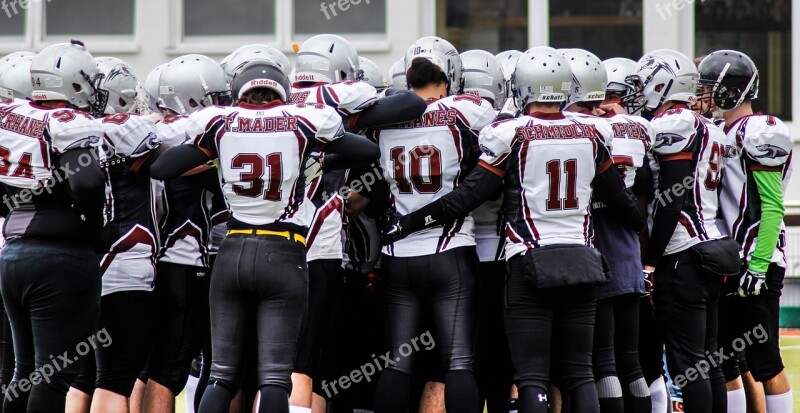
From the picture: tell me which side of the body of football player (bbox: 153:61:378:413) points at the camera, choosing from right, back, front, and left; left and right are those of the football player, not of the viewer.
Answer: back

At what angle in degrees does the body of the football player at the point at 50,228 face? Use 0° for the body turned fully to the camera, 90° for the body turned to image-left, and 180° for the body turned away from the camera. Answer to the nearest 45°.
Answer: approximately 225°

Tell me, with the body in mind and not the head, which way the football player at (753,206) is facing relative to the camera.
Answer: to the viewer's left

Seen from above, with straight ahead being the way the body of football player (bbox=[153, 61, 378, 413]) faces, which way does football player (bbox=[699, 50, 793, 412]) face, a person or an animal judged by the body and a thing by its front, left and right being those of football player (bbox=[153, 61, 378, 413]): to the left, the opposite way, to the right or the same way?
to the left

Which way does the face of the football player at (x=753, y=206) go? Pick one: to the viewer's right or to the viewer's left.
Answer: to the viewer's left

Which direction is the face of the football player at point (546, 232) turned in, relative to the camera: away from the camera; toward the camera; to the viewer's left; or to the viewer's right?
away from the camera

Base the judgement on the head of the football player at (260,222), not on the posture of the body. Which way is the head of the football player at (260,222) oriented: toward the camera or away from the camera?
away from the camera
